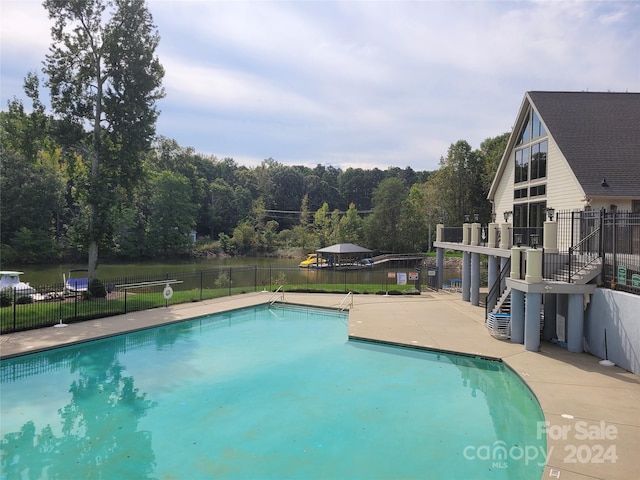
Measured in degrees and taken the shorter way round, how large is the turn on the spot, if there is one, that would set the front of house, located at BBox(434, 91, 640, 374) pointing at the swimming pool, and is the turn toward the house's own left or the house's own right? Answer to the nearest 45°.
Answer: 0° — it already faces it

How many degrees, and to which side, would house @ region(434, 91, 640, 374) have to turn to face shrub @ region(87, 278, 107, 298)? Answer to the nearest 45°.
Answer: approximately 45° to its right

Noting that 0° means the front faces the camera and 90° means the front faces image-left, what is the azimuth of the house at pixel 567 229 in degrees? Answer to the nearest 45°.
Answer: approximately 45°

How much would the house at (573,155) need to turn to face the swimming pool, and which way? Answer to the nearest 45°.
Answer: approximately 45° to its left

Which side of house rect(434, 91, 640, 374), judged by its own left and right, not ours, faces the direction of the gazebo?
right

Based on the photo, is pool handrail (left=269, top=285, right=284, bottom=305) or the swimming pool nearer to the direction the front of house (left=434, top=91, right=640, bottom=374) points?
the swimming pool

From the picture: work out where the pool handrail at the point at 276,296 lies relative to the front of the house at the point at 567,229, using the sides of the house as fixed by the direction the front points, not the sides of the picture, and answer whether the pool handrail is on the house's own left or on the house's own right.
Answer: on the house's own right
